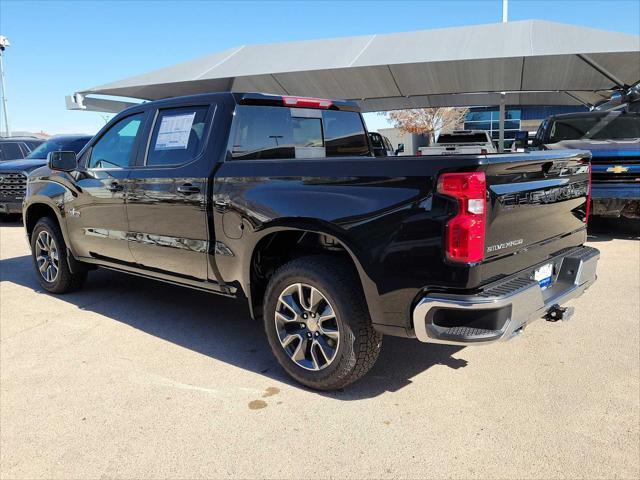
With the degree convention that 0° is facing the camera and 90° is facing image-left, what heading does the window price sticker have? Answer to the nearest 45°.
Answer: approximately 45°

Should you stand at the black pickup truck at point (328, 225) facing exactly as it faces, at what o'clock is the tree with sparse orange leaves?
The tree with sparse orange leaves is roughly at 2 o'clock from the black pickup truck.

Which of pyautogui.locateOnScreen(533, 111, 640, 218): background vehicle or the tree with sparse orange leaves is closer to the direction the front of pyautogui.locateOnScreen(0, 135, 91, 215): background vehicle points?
the background vehicle

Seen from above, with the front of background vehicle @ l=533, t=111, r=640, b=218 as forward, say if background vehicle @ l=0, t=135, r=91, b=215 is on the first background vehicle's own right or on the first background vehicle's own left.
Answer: on the first background vehicle's own right

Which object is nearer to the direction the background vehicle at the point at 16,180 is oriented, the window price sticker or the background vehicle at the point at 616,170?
the window price sticker

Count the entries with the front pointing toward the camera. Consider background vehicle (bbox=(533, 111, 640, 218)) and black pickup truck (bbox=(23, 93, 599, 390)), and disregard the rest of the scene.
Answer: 1

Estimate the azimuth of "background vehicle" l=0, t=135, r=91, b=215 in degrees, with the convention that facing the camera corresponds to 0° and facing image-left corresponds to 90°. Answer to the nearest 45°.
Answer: approximately 45°

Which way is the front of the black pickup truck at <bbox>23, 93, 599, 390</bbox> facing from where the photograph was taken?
facing away from the viewer and to the left of the viewer

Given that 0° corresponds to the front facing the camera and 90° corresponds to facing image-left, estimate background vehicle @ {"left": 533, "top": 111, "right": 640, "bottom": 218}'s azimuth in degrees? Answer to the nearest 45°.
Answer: approximately 0°

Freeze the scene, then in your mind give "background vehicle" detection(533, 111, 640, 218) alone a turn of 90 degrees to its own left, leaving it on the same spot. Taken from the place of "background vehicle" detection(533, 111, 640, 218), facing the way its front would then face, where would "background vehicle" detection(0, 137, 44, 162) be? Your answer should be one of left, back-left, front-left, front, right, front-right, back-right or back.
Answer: back

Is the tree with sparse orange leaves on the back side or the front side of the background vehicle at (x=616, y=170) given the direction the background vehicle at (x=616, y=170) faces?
on the back side

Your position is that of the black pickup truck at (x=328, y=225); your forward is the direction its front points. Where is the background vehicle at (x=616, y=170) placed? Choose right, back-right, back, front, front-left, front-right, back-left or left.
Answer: right

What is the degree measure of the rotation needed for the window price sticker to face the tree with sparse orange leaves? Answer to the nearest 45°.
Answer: approximately 180°
